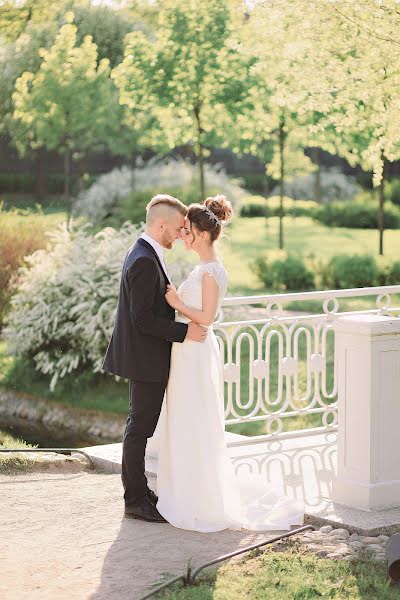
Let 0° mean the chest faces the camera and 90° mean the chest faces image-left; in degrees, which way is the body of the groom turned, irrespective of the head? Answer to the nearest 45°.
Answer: approximately 270°

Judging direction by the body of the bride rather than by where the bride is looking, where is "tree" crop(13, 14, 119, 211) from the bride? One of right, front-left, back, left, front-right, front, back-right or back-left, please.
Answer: right

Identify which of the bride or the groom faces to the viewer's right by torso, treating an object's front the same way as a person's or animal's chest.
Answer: the groom

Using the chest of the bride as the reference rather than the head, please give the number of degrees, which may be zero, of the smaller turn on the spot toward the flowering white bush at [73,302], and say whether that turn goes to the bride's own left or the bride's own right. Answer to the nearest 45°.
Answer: approximately 90° to the bride's own right

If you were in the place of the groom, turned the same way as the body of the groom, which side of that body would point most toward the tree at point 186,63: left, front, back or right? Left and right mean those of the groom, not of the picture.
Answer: left

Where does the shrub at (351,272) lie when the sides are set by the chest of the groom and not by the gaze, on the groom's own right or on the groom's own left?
on the groom's own left

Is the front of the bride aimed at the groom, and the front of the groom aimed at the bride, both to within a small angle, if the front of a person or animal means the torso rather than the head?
yes

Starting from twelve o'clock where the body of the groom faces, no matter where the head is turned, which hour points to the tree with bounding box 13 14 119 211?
The tree is roughly at 9 o'clock from the groom.

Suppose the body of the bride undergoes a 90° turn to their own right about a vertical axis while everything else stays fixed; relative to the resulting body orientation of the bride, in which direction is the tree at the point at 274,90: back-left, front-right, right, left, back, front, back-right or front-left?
front

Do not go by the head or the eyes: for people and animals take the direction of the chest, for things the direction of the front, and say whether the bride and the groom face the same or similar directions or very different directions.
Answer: very different directions

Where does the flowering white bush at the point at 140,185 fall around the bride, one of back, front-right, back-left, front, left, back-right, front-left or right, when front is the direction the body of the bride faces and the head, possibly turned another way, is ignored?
right

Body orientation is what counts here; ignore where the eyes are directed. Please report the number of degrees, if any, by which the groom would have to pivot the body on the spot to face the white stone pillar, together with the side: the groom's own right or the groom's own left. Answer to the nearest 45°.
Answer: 0° — they already face it

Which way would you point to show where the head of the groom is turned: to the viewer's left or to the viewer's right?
to the viewer's right

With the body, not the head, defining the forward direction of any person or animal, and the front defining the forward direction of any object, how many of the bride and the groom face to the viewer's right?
1

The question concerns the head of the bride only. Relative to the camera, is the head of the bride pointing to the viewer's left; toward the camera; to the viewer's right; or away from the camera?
to the viewer's left

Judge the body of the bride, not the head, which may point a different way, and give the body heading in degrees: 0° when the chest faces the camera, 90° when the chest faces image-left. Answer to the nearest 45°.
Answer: approximately 90°
